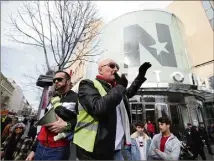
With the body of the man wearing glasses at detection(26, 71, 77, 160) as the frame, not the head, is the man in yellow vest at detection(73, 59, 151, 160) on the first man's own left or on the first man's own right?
on the first man's own left

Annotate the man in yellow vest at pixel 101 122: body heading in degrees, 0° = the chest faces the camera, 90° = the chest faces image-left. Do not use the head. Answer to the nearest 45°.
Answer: approximately 315°
